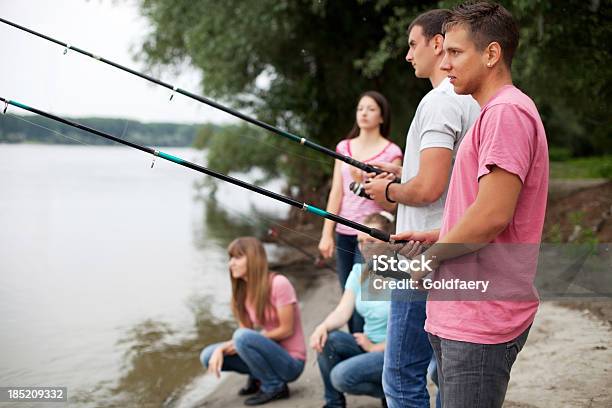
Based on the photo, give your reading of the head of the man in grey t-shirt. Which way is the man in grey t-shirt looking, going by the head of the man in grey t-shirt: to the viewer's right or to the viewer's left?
to the viewer's left

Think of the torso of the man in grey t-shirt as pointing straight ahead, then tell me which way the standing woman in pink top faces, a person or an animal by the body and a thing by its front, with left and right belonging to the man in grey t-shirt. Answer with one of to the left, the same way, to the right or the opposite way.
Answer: to the left

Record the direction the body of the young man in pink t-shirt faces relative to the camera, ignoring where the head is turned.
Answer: to the viewer's left

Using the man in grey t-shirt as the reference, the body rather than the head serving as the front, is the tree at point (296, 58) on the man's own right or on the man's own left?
on the man's own right

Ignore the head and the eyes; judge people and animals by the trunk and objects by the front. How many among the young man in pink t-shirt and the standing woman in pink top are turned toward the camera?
1

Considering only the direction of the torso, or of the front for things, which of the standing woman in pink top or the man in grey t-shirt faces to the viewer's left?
the man in grey t-shirt

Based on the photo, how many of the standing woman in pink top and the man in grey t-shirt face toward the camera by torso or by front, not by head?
1

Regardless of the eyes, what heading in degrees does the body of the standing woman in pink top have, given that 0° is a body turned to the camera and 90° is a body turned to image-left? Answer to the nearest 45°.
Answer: approximately 0°

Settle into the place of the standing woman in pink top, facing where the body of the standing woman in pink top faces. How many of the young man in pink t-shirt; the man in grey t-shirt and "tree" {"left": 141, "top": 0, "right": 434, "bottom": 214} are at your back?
1

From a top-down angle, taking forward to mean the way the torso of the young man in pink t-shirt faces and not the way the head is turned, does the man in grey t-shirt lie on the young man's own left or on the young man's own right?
on the young man's own right

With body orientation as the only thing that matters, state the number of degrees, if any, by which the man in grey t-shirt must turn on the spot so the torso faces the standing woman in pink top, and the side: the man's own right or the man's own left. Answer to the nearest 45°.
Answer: approximately 90° to the man's own right

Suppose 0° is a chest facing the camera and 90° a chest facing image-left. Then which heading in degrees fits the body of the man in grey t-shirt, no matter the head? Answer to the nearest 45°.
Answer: approximately 90°

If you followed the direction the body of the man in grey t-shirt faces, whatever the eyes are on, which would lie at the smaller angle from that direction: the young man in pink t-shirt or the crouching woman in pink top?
the crouching woman in pink top
